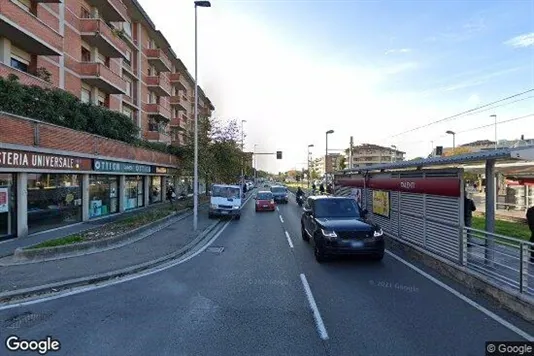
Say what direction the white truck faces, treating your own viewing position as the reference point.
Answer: facing the viewer

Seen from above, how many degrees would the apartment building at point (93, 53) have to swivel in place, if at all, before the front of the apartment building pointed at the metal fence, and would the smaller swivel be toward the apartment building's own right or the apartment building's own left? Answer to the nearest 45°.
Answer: approximately 45° to the apartment building's own right

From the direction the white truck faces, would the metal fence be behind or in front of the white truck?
in front

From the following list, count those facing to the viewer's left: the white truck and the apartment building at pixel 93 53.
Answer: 0

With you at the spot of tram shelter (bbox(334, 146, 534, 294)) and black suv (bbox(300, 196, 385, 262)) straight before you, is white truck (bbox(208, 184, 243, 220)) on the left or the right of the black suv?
right

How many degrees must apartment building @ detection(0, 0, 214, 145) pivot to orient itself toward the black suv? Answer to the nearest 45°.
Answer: approximately 45° to its right

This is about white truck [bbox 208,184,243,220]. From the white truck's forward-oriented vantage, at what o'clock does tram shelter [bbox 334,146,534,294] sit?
The tram shelter is roughly at 11 o'clock from the white truck.

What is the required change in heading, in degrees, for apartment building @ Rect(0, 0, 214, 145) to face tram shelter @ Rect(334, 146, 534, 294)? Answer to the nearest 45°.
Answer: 0° — it already faces it
